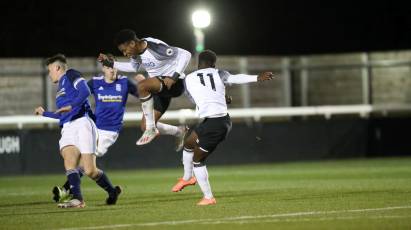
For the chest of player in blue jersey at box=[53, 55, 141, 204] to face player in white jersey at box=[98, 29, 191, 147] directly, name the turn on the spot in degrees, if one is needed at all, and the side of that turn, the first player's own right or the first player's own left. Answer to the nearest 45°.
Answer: approximately 45° to the first player's own left

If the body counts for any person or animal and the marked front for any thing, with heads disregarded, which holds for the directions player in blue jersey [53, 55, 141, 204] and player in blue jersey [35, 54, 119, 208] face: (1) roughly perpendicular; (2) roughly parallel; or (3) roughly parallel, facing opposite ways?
roughly perpendicular

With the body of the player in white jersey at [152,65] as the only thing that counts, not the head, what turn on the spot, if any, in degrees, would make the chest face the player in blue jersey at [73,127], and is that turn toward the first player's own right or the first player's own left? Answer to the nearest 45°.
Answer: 0° — they already face them

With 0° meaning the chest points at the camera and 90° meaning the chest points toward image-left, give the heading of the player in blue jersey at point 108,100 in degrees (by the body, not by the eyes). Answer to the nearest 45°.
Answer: approximately 0°

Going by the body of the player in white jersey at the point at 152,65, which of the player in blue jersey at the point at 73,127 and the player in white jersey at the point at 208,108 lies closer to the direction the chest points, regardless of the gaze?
the player in blue jersey

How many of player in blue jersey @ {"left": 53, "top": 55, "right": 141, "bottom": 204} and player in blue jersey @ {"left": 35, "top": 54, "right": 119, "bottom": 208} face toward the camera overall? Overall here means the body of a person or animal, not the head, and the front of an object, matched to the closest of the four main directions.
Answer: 1

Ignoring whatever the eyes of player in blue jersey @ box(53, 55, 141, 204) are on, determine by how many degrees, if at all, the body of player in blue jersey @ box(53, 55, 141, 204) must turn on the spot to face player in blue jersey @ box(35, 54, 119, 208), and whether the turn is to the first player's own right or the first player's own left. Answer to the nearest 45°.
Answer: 0° — they already face them

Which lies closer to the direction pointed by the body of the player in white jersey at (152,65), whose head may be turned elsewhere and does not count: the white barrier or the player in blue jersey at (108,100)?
the player in blue jersey
